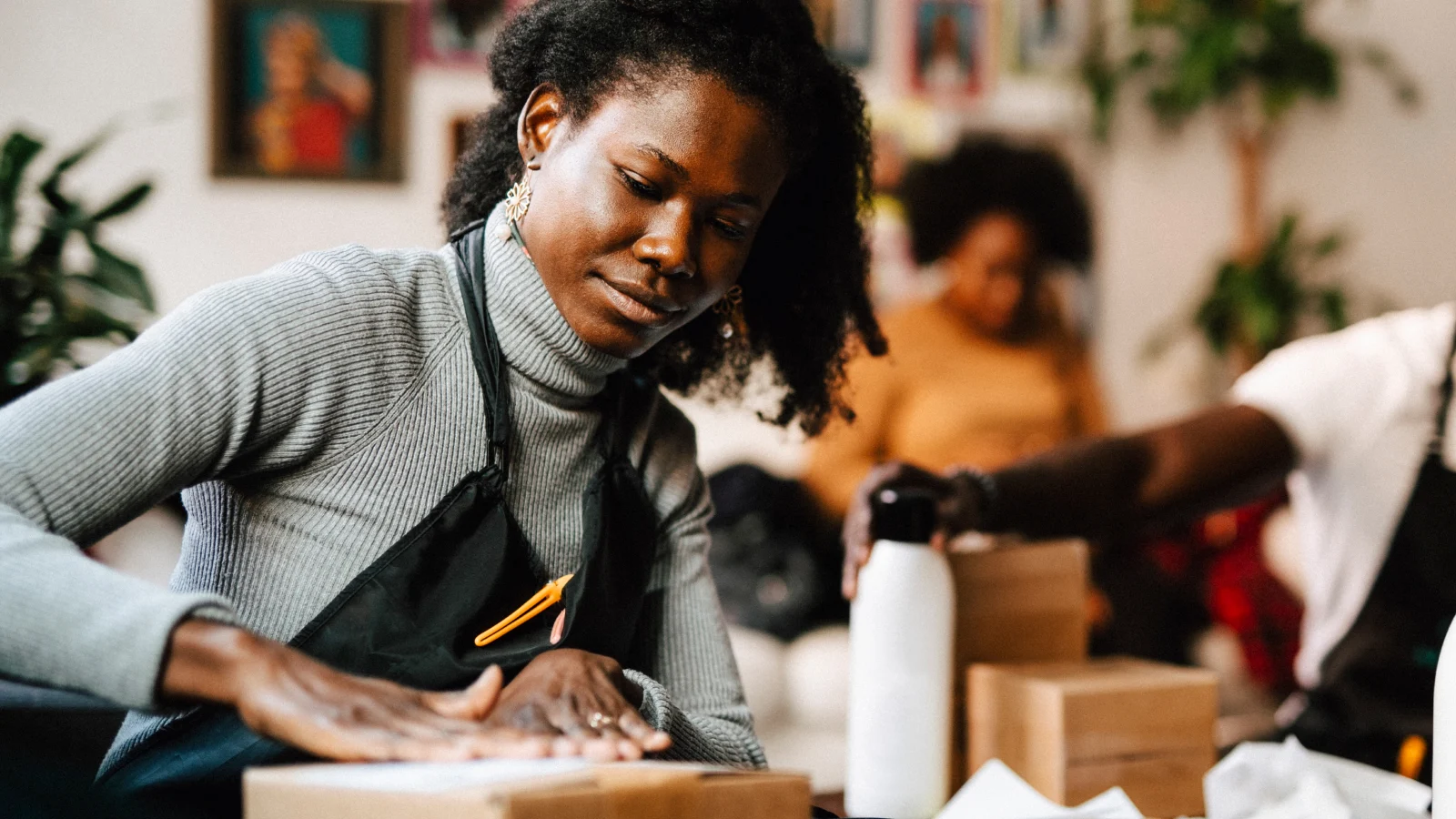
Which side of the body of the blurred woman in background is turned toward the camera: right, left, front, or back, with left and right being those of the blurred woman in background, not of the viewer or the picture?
front

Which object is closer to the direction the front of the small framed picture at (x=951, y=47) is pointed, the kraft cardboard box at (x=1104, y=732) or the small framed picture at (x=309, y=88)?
the kraft cardboard box

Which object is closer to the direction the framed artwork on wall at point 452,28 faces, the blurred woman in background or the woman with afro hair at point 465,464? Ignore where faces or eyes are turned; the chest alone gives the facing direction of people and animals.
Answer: the woman with afro hair

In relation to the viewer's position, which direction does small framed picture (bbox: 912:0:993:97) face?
facing the viewer

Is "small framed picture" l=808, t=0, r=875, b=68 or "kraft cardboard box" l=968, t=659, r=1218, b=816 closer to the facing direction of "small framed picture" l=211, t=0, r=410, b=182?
the kraft cardboard box

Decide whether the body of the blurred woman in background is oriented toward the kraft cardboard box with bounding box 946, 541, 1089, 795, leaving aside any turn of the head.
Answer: yes

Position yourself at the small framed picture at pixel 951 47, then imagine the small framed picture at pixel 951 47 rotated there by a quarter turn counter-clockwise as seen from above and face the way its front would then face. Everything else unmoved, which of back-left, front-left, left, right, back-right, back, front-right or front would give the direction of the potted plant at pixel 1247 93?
front

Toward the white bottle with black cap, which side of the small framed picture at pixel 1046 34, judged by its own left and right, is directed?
front

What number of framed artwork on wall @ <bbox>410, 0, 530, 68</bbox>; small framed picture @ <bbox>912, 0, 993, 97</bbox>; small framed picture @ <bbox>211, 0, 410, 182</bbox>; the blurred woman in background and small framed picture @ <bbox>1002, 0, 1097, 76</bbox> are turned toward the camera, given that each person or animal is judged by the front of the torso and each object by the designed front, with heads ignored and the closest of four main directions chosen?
5
